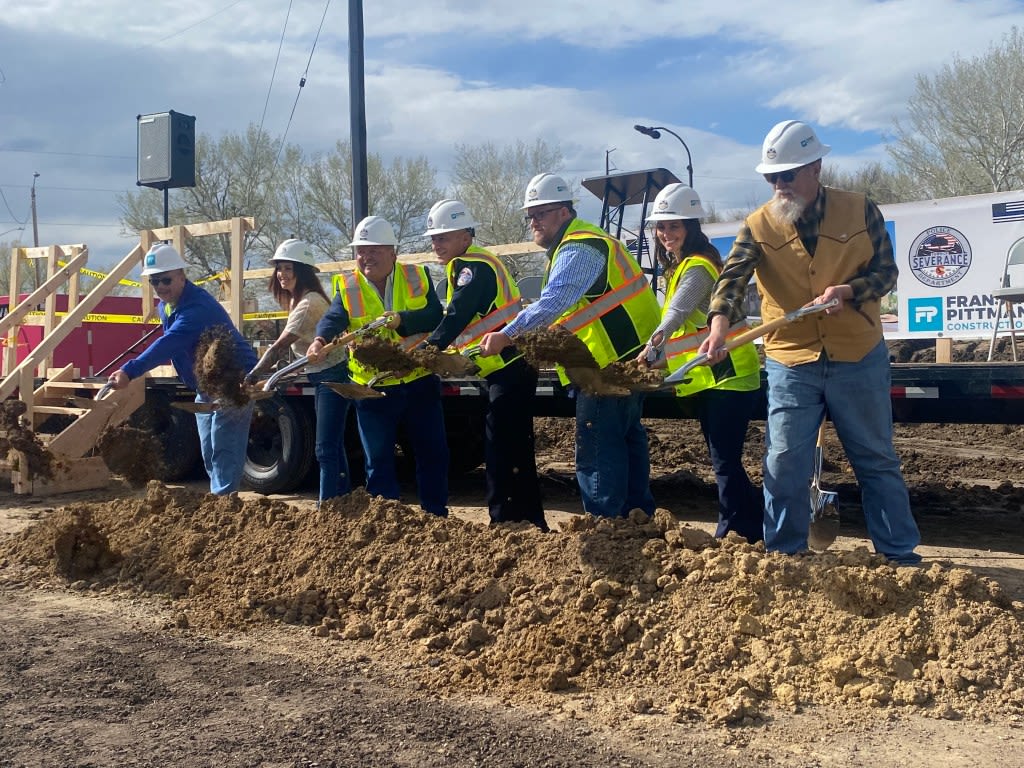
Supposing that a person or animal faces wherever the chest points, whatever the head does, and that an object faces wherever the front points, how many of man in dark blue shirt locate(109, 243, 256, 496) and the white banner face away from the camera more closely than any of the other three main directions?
0

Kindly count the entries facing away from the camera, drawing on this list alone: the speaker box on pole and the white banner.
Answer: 0

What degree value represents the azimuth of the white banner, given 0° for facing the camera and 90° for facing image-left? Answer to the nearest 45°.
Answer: approximately 0°

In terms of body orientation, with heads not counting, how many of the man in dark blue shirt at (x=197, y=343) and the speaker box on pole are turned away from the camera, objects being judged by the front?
0

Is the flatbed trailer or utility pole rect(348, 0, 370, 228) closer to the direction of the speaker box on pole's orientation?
the flatbed trailer

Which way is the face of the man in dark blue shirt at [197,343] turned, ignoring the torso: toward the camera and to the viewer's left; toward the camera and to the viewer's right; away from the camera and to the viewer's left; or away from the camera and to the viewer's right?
toward the camera and to the viewer's left

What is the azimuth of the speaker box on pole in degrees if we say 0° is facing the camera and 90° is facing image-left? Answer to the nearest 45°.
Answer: approximately 45°
